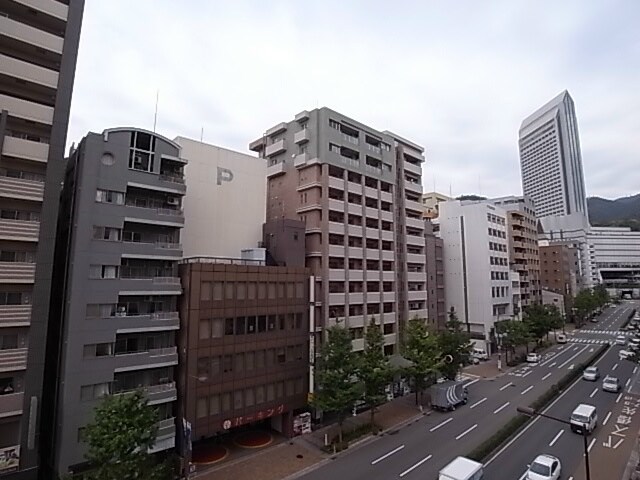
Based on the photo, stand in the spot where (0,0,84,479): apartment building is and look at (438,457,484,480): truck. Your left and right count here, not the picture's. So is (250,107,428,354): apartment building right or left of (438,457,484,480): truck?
left

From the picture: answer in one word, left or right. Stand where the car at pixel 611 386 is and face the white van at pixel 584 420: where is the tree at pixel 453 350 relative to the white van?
right

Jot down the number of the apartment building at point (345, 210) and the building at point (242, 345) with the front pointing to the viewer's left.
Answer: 0

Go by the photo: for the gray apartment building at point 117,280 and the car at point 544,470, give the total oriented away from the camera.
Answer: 0

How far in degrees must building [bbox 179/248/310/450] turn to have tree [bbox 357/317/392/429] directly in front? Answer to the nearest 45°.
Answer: approximately 45° to its left

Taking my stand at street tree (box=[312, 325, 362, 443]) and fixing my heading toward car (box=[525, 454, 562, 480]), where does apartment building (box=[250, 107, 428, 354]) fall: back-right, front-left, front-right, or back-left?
back-left

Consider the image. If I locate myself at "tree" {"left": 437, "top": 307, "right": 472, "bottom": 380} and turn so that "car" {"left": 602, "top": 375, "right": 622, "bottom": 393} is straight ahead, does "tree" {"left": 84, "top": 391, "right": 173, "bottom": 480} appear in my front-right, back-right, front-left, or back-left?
back-right

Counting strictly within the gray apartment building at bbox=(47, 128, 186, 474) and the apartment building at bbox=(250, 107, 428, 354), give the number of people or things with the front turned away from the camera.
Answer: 0

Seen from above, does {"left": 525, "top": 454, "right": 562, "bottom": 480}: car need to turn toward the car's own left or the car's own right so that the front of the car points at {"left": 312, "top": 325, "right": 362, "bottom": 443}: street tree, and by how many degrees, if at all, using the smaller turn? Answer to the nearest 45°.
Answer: approximately 45° to the car's own right

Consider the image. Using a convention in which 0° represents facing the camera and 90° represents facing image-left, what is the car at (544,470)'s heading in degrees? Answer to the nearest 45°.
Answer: approximately 45°

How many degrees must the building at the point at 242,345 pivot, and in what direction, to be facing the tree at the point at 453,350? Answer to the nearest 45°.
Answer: approximately 45° to its left

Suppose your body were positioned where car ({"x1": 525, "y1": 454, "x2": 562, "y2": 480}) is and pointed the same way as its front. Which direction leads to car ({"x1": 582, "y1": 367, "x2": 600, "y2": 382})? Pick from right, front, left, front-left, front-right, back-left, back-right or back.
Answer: back-right

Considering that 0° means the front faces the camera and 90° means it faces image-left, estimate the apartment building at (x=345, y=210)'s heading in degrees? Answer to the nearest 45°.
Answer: approximately 315°
